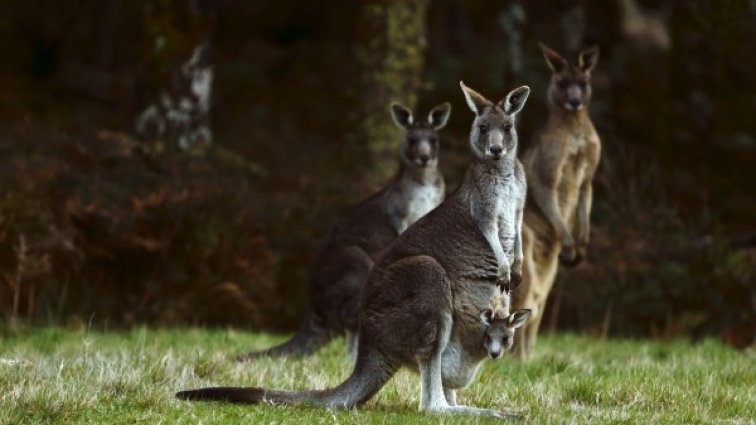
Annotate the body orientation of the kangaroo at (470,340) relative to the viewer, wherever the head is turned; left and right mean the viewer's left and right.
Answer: facing the viewer and to the right of the viewer

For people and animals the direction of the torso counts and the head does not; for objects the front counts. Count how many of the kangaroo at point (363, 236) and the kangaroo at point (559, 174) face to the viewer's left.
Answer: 0

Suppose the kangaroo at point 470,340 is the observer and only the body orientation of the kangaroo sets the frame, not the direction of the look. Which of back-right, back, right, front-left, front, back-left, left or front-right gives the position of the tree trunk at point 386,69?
back-left

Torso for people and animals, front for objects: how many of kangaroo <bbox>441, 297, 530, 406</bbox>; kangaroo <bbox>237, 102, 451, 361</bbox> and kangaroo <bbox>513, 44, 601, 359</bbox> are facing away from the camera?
0

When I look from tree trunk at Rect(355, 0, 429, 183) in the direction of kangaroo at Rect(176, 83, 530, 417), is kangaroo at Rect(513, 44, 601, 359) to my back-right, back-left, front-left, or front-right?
front-left

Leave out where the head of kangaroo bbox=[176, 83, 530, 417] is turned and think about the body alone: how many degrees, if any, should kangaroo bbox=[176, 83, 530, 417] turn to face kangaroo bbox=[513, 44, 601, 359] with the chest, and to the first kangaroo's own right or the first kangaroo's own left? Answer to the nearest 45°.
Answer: approximately 90° to the first kangaroo's own left

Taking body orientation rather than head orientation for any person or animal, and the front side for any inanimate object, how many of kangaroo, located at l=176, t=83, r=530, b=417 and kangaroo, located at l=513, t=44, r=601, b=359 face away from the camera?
0

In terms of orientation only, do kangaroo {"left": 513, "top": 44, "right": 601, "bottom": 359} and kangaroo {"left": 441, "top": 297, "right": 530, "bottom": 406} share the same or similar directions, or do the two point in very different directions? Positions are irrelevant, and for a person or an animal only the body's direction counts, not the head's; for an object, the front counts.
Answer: same or similar directions

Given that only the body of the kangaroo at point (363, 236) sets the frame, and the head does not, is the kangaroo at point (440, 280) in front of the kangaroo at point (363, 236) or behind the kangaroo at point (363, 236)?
in front

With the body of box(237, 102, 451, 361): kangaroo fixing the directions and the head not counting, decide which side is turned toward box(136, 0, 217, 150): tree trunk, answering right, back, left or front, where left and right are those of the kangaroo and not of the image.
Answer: back

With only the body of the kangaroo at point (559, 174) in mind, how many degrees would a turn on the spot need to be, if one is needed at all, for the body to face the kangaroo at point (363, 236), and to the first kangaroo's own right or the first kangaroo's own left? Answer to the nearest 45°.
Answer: approximately 135° to the first kangaroo's own right

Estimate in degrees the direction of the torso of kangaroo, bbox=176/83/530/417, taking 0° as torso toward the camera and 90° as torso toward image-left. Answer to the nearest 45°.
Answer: approximately 270°

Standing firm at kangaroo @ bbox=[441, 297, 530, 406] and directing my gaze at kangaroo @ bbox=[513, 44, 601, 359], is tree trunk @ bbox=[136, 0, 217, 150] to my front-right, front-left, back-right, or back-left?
front-left
